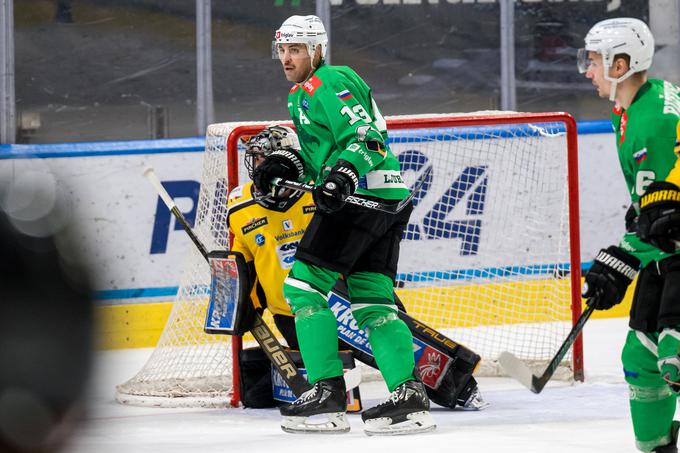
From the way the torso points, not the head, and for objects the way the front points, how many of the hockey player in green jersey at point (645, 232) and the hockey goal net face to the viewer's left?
1

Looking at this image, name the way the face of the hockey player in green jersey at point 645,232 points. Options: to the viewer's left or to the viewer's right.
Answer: to the viewer's left

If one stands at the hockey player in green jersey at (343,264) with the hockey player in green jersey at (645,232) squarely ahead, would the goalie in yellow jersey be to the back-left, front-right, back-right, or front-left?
back-left

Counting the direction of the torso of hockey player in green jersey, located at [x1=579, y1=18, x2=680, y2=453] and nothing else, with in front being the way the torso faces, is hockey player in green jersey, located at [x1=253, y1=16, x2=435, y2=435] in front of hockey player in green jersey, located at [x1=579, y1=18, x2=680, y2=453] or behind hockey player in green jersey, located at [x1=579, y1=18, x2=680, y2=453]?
in front

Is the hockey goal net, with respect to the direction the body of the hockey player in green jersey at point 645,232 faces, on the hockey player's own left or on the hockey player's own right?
on the hockey player's own right

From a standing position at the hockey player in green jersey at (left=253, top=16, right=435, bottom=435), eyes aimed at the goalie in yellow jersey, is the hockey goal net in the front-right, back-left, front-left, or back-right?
front-right

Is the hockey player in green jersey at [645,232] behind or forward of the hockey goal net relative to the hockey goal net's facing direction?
forward

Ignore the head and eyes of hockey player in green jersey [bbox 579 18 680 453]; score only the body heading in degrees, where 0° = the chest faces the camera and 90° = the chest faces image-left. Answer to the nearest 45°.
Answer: approximately 90°

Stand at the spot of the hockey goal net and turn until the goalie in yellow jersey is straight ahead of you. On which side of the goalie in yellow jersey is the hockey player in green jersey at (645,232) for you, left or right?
left

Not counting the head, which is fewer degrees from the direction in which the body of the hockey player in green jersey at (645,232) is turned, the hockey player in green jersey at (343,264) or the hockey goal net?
the hockey player in green jersey

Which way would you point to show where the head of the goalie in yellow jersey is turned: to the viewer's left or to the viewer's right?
to the viewer's left

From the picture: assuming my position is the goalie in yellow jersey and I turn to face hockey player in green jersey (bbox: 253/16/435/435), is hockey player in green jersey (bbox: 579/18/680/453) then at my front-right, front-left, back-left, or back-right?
front-left
